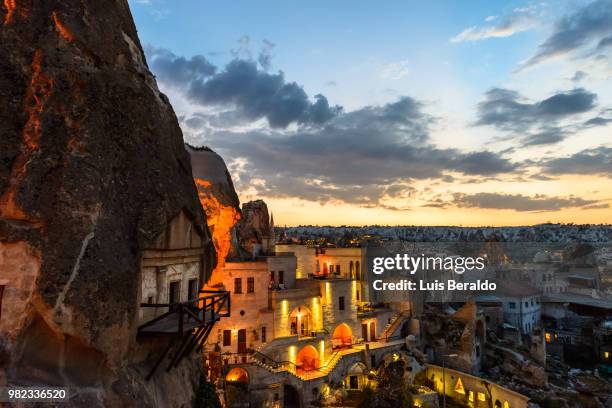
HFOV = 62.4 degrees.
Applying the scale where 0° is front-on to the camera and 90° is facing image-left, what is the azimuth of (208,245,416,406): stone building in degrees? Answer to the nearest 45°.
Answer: approximately 0°

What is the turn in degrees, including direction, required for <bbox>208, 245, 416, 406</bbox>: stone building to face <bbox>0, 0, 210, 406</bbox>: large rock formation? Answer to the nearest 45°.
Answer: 0° — it already faces it
